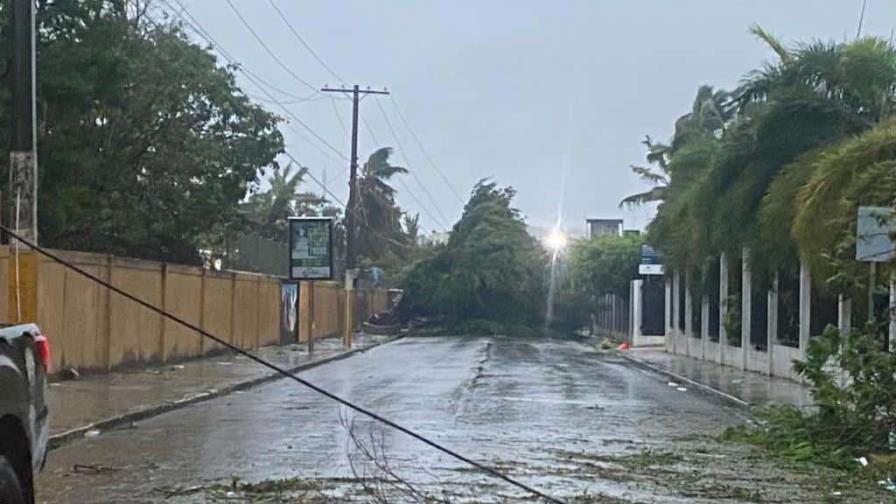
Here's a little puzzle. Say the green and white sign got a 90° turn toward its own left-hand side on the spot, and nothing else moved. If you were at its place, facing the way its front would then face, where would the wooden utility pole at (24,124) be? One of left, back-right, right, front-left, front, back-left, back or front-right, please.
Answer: right

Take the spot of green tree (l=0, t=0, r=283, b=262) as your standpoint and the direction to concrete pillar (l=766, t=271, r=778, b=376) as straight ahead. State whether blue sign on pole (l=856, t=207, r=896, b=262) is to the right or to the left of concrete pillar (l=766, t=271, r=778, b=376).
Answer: right

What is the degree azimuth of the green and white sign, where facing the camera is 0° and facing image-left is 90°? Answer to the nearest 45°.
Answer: approximately 0°

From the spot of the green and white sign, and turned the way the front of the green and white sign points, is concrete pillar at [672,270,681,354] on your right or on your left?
on your left

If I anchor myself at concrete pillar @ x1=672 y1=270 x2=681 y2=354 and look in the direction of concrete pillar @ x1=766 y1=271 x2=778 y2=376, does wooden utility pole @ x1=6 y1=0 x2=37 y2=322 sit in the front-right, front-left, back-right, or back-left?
front-right

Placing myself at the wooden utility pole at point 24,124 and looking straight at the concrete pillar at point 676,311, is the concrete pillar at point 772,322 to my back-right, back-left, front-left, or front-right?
front-right

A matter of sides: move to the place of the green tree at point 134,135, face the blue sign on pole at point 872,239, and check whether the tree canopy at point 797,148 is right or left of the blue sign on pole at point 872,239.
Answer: left

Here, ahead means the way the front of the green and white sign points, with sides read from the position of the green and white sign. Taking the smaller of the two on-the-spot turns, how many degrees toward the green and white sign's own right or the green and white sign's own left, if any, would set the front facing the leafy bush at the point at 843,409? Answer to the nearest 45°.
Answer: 0° — it already faces it

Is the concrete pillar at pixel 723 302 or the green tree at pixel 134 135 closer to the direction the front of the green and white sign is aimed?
the green tree

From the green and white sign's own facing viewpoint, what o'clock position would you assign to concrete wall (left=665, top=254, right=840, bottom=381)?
The concrete wall is roughly at 10 o'clock from the green and white sign.

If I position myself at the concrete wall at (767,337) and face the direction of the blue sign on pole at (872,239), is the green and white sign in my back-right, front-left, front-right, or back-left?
back-right

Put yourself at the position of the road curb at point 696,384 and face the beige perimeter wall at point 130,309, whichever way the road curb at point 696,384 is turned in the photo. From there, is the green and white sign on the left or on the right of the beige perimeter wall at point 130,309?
right

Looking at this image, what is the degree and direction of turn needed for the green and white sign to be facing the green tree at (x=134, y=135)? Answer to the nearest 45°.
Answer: approximately 45° to its right

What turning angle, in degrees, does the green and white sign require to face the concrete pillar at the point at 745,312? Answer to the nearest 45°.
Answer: approximately 45° to its left
